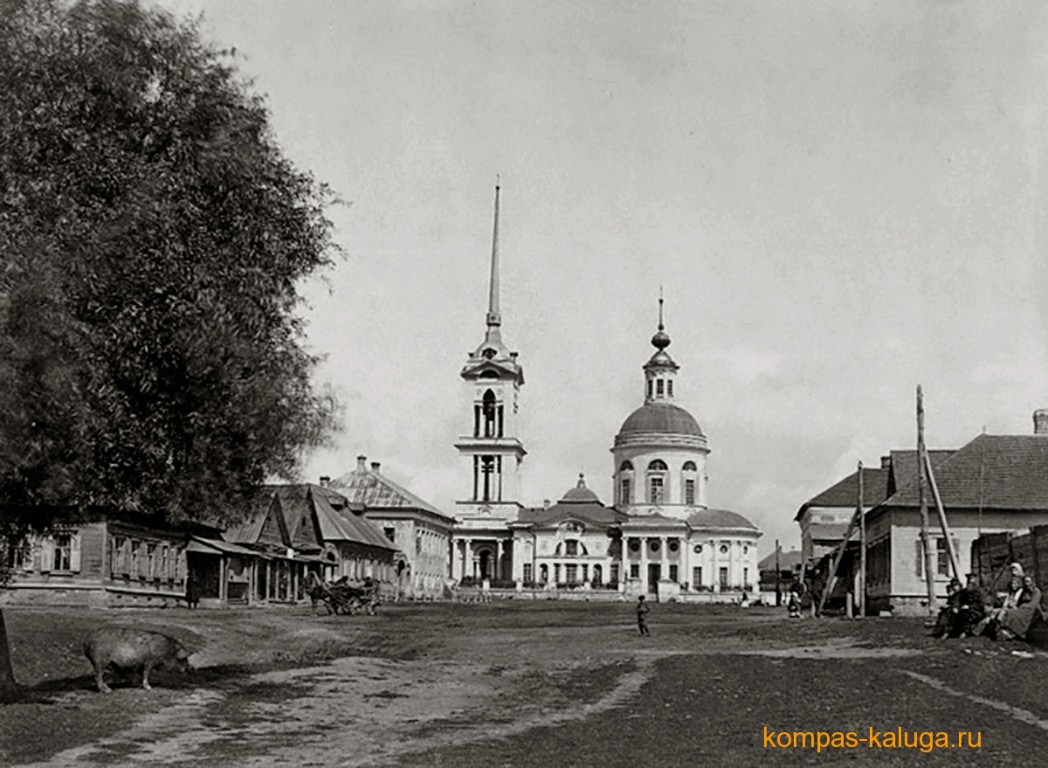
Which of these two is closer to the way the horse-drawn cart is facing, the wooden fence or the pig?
the pig

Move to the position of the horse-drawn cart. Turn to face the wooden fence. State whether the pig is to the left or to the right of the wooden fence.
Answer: right

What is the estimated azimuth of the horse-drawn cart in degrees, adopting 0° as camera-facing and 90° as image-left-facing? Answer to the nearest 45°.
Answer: approximately 90°

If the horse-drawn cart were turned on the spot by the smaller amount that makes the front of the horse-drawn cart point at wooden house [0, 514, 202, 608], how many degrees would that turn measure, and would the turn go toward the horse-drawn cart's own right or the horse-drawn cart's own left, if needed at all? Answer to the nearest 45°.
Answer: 0° — it already faces it

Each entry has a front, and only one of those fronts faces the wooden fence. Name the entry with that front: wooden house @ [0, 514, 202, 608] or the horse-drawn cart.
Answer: the wooden house

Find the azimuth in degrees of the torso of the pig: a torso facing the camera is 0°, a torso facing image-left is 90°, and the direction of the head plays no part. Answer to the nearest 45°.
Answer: approximately 270°

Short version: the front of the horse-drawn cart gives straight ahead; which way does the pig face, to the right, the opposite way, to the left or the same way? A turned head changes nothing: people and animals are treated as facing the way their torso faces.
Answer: the opposite way

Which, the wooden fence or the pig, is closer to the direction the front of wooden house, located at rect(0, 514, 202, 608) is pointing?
the wooden fence

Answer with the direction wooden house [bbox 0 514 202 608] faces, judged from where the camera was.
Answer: facing the viewer and to the right of the viewer

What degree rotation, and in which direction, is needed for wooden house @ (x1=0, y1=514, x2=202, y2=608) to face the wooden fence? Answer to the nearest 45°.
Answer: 0° — it already faces it

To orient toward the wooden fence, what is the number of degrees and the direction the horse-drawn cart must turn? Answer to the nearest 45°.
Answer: approximately 135° to its left

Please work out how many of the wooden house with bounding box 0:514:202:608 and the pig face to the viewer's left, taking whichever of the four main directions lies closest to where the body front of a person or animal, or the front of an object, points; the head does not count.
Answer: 0

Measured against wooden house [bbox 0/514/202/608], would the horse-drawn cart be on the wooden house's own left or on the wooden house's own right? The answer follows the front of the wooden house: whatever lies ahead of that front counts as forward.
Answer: on the wooden house's own left

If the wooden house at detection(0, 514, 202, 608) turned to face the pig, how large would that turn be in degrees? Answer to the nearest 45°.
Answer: approximately 45° to its right
